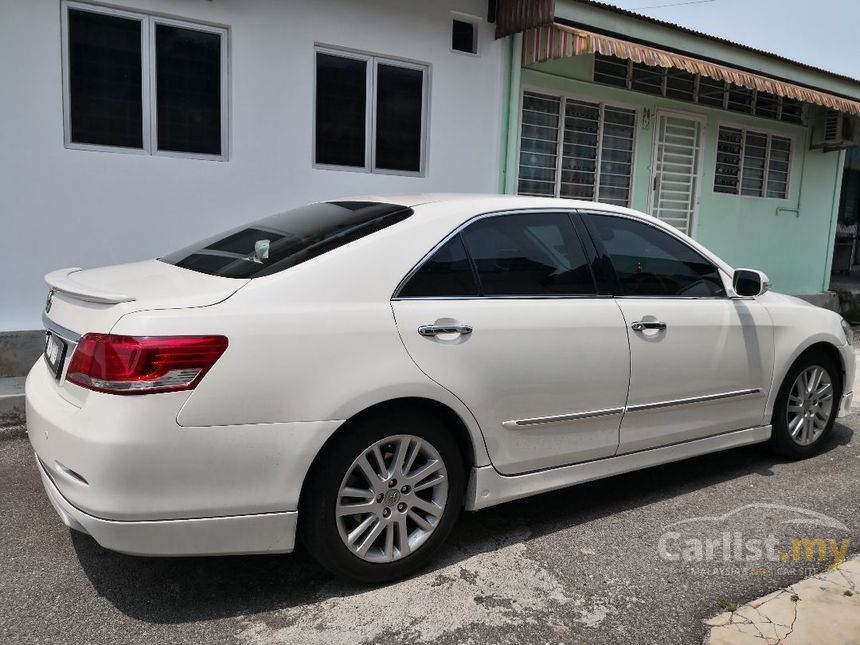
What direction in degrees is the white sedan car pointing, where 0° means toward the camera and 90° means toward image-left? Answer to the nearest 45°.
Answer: approximately 225°

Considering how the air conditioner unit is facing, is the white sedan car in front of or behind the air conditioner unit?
in front

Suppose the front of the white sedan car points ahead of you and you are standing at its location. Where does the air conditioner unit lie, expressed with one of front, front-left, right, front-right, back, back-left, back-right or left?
front

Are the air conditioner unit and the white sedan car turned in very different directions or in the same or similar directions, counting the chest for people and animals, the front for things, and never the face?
very different directions
